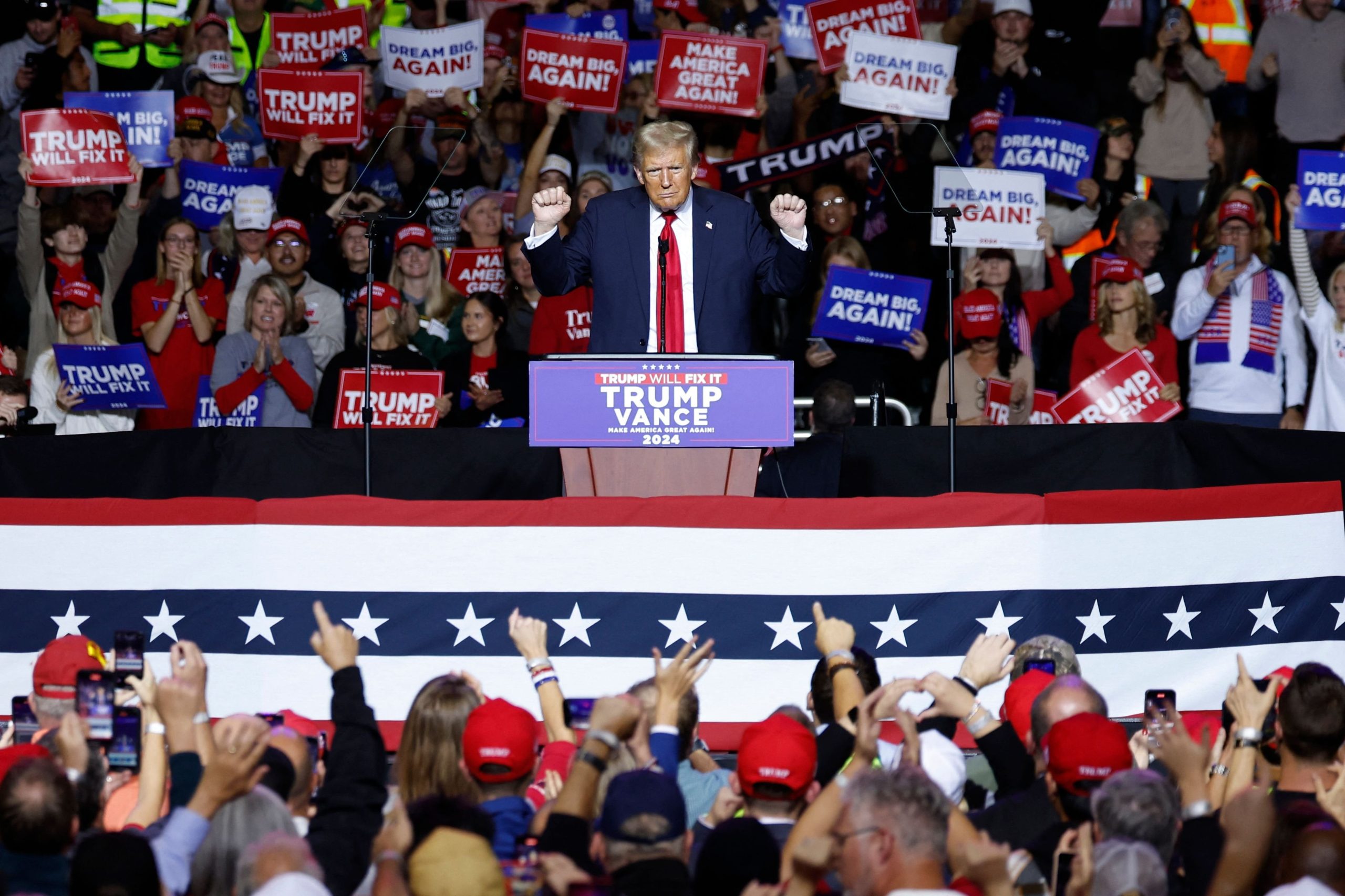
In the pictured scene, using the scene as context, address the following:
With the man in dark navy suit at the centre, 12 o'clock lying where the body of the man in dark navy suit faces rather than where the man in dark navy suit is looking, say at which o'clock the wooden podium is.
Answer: The wooden podium is roughly at 12 o'clock from the man in dark navy suit.

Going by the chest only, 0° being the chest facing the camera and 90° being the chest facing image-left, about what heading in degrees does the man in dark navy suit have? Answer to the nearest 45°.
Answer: approximately 0°
